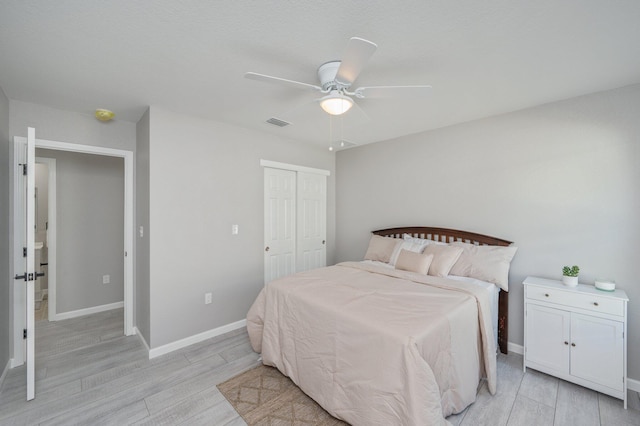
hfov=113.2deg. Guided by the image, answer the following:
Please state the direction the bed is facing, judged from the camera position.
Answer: facing the viewer and to the left of the viewer

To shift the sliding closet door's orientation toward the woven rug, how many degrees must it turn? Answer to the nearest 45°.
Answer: approximately 45° to its right

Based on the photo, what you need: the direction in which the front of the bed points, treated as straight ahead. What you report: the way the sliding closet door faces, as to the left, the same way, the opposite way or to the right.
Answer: to the left

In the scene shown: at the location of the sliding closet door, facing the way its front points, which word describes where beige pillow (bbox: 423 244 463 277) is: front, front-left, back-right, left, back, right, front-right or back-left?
front

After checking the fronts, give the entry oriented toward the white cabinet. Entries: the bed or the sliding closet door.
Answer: the sliding closet door

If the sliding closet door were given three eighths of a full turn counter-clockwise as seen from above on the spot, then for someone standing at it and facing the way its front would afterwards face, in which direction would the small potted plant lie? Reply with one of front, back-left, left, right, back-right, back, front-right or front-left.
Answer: back-right

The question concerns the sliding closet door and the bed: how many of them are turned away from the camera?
0

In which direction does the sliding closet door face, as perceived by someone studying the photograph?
facing the viewer and to the right of the viewer

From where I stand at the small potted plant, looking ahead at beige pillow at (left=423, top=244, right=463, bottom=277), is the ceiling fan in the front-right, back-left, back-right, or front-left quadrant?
front-left

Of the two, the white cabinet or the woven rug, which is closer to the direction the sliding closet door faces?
the white cabinet

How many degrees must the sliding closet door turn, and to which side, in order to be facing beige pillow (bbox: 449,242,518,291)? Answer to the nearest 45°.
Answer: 0° — it already faces it

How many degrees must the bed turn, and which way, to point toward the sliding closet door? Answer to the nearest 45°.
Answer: approximately 90° to its right

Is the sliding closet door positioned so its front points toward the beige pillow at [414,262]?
yes
